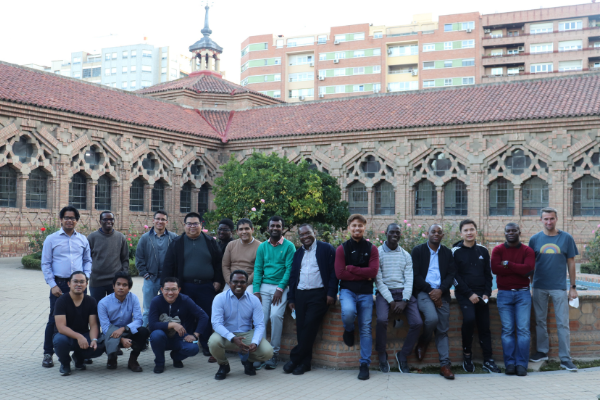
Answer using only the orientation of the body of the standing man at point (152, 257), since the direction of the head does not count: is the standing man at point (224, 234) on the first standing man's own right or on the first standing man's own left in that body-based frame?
on the first standing man's own left

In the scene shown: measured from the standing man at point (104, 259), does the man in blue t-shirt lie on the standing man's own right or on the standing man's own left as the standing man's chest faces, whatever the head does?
on the standing man's own left

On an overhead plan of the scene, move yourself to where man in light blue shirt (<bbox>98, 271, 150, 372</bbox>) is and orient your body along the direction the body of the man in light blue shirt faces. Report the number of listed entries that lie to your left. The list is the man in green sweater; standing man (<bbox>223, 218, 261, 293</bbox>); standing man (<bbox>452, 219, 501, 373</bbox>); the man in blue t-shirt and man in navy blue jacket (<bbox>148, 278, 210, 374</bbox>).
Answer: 5

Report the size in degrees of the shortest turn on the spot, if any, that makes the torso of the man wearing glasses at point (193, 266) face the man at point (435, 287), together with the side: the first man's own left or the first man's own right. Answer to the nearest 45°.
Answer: approximately 90° to the first man's own left

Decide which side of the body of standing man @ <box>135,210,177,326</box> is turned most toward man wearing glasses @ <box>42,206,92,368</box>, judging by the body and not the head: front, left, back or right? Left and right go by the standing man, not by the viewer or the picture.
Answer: right

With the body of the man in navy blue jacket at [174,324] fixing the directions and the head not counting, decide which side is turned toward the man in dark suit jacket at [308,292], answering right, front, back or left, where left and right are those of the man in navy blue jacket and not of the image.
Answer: left

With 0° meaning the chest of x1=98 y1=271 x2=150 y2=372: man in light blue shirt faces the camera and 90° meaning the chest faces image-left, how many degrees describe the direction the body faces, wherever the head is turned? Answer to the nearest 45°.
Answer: approximately 0°

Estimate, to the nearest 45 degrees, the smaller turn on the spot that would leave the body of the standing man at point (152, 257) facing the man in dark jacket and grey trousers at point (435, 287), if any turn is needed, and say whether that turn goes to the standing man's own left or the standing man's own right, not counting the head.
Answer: approximately 45° to the standing man's own left

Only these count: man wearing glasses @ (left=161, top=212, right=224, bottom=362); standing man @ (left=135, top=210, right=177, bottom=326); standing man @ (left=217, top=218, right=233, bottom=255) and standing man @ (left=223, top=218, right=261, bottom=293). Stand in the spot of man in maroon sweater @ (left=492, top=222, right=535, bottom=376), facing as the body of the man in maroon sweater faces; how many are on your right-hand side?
4

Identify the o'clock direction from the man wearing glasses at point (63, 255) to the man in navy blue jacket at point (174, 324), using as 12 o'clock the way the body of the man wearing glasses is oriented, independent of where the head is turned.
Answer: The man in navy blue jacket is roughly at 10 o'clock from the man wearing glasses.

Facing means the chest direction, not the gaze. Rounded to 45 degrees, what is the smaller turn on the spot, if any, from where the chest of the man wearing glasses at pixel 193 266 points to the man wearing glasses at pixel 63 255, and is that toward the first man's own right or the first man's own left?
approximately 90° to the first man's own right
